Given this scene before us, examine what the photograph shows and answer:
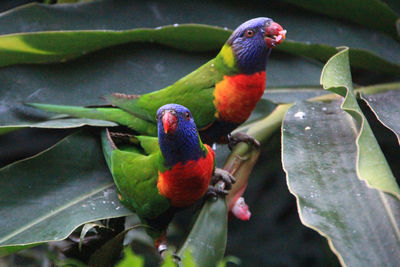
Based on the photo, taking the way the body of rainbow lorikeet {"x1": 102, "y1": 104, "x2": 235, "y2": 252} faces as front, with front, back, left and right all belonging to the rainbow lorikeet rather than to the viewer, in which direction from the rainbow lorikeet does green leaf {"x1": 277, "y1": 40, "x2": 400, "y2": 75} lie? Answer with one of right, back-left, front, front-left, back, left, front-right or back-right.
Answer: left

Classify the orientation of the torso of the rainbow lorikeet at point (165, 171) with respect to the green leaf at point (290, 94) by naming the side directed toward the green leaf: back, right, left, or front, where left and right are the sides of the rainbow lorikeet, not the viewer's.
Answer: left

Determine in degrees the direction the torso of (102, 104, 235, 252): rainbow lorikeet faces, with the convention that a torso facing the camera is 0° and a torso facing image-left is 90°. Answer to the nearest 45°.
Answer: approximately 315°

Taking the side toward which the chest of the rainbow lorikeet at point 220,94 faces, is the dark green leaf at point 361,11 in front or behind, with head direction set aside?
in front

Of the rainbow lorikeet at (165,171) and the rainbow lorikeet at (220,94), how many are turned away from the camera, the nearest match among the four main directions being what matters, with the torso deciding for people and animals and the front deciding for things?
0

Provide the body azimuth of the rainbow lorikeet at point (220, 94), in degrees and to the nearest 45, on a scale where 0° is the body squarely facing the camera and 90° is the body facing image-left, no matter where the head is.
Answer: approximately 270°
